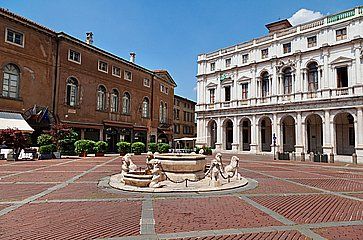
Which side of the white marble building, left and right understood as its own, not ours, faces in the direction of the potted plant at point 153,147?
front

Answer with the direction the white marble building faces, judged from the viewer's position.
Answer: facing the viewer and to the left of the viewer

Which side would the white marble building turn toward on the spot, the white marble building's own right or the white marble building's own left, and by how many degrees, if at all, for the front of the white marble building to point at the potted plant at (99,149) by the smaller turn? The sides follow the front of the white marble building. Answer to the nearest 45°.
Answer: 0° — it already faces it

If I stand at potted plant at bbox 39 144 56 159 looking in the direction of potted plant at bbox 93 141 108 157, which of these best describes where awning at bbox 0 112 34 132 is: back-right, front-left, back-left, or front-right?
back-left

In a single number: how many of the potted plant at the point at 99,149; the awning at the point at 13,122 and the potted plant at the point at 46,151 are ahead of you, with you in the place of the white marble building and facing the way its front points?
3

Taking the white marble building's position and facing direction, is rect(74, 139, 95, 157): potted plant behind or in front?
in front

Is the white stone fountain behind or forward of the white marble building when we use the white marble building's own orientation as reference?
forward

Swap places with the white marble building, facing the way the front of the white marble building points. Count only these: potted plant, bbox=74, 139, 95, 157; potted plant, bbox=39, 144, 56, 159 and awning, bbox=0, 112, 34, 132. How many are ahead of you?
3

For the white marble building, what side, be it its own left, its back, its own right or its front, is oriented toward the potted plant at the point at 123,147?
front

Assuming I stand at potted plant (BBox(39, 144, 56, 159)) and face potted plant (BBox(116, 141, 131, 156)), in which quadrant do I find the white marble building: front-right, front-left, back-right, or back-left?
front-right

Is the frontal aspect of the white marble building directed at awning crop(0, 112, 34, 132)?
yes
